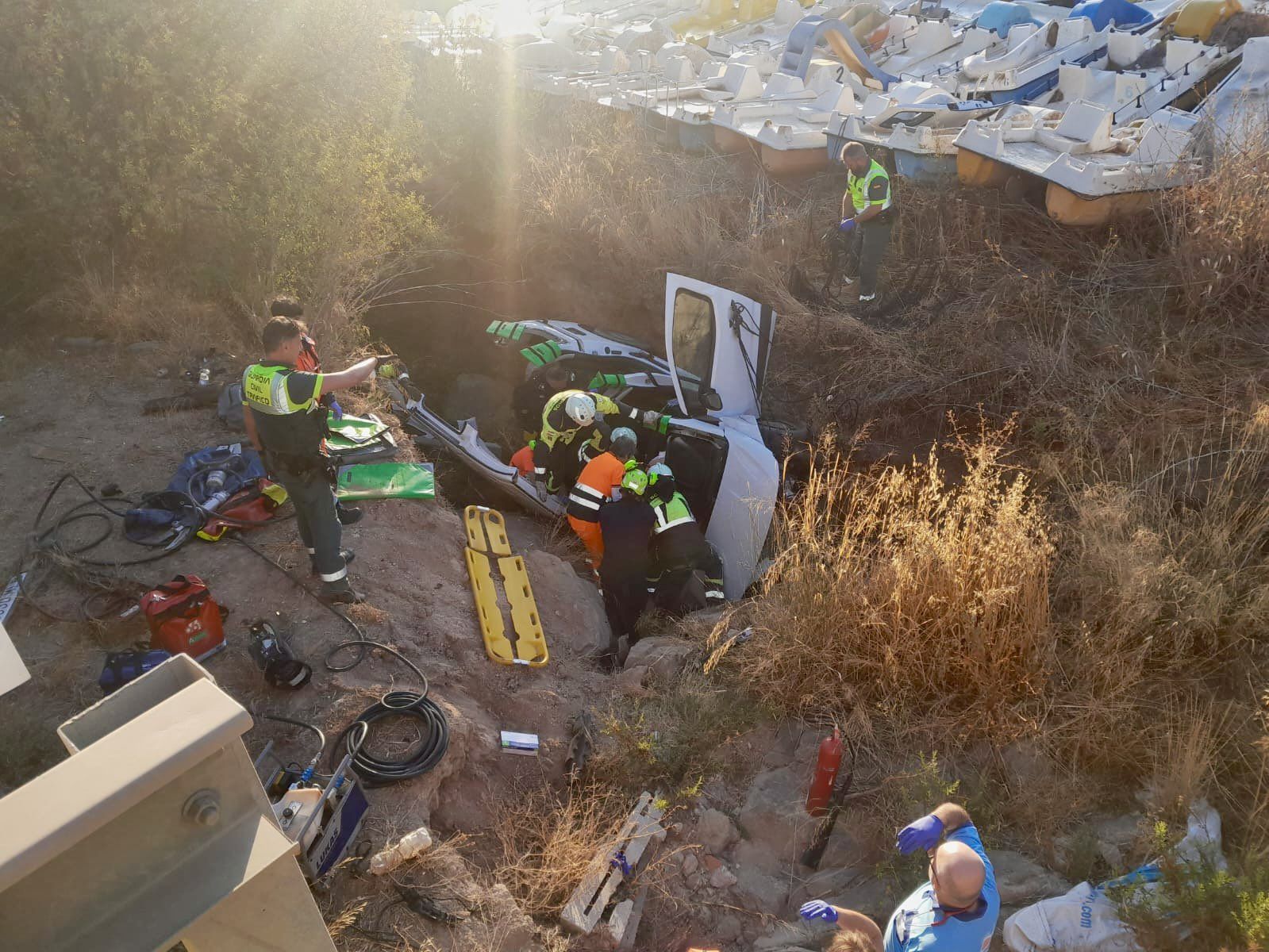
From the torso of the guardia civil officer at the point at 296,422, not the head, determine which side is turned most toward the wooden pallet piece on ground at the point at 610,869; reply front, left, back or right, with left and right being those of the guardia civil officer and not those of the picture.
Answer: right

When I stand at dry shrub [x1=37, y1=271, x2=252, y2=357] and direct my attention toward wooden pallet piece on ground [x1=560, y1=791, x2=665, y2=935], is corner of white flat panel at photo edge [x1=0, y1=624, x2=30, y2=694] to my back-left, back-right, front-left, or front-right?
front-right

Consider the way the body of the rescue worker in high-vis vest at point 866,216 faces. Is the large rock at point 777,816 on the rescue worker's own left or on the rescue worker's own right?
on the rescue worker's own left

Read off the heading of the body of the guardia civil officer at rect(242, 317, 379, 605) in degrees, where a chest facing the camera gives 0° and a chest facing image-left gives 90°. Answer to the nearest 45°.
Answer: approximately 225°

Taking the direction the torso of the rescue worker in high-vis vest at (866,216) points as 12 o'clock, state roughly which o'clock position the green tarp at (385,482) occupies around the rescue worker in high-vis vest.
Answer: The green tarp is roughly at 12 o'clock from the rescue worker in high-vis vest.

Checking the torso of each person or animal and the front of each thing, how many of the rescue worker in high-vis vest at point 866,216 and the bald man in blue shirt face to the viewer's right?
0

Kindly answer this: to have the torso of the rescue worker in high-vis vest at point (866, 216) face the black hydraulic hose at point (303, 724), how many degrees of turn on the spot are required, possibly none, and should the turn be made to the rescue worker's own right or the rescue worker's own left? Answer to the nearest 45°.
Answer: approximately 45° to the rescue worker's own left

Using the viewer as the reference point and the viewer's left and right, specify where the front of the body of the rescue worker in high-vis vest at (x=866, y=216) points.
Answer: facing the viewer and to the left of the viewer

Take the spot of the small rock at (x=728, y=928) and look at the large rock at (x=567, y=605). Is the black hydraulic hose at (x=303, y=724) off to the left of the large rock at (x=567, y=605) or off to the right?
left

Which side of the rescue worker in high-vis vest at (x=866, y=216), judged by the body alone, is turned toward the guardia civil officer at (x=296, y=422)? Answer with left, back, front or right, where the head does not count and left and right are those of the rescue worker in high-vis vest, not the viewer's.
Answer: front

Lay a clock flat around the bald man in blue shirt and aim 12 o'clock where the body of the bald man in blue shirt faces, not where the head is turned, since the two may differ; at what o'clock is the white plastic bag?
The white plastic bag is roughly at 3 o'clock from the bald man in blue shirt.

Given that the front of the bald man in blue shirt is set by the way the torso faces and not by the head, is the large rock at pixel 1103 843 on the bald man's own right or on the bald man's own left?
on the bald man's own right

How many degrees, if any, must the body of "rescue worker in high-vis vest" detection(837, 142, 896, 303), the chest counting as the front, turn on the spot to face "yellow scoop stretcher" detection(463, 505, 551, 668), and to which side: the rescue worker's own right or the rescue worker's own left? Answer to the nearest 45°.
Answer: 0° — they already face it

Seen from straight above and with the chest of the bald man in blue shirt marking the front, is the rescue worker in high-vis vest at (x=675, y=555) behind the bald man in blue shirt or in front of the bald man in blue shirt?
in front

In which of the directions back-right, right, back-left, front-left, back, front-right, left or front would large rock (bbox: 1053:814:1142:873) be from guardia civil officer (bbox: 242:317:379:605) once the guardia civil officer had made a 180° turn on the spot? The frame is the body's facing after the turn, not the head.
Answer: left

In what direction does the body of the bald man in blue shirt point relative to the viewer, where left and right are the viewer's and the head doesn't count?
facing away from the viewer and to the left of the viewer

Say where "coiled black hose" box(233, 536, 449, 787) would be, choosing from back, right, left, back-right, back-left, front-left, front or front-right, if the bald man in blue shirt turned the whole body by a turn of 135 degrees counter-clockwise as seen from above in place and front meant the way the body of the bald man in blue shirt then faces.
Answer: right

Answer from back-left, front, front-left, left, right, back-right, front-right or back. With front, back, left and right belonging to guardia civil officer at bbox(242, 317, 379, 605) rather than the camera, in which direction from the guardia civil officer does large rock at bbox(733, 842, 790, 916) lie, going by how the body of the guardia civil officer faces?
right

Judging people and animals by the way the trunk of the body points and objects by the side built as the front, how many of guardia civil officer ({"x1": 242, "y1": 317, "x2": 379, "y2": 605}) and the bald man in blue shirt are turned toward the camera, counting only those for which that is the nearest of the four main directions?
0
